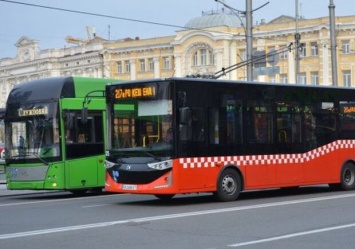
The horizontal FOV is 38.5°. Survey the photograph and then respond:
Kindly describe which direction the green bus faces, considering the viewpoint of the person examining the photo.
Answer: facing the viewer and to the left of the viewer
